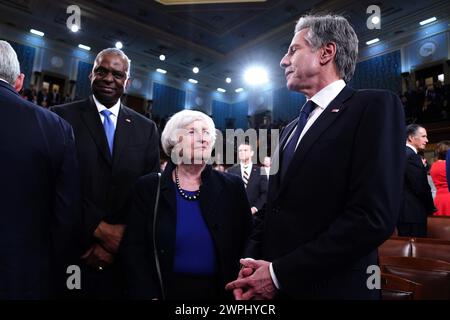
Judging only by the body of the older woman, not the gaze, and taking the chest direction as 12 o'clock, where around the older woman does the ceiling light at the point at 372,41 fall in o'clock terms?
The ceiling light is roughly at 7 o'clock from the older woman.

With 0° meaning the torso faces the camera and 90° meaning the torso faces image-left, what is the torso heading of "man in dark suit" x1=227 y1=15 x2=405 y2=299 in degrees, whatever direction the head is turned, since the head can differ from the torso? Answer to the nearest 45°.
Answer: approximately 45°

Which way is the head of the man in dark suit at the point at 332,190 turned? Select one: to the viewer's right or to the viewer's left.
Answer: to the viewer's left

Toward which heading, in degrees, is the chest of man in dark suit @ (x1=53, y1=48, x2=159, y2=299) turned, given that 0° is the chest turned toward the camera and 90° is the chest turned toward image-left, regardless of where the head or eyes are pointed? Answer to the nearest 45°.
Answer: approximately 0°
